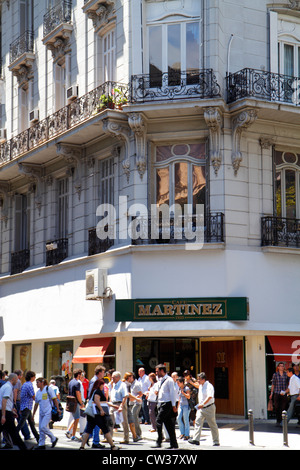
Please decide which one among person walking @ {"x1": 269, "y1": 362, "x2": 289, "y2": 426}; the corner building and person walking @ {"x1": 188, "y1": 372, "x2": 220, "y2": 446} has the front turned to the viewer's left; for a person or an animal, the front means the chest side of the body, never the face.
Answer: person walking @ {"x1": 188, "y1": 372, "x2": 220, "y2": 446}

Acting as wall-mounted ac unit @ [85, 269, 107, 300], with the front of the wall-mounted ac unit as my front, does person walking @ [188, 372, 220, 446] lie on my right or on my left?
on my left

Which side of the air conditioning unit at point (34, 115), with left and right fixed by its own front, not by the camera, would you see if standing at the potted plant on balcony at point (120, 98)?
left

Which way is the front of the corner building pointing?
toward the camera

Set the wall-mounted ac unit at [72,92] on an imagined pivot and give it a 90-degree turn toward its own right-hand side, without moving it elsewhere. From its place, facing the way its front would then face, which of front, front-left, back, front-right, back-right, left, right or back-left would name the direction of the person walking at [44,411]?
back-left

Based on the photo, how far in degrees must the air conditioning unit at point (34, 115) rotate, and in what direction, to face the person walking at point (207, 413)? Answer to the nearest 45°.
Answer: approximately 45° to its left

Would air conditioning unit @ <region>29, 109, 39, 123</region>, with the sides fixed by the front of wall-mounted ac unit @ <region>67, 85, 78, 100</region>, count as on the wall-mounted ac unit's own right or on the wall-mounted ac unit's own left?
on the wall-mounted ac unit's own right

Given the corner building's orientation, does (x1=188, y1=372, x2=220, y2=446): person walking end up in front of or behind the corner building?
in front

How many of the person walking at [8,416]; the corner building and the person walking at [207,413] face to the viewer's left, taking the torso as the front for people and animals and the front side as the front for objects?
1

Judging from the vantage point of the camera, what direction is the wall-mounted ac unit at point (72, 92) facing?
facing the viewer and to the left of the viewer

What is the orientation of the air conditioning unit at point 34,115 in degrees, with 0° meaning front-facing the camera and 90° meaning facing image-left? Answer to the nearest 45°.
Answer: approximately 45°

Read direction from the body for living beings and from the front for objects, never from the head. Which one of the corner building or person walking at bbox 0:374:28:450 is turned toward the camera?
the corner building

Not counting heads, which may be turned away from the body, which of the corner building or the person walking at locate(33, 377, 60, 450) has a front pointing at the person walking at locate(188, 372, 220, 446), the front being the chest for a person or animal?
the corner building

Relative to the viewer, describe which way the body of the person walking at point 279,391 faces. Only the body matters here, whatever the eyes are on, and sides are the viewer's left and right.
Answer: facing the viewer
